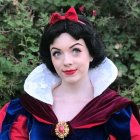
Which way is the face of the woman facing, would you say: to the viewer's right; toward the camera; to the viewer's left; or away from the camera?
toward the camera

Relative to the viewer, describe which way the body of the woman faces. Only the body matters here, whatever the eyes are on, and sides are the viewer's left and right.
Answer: facing the viewer
